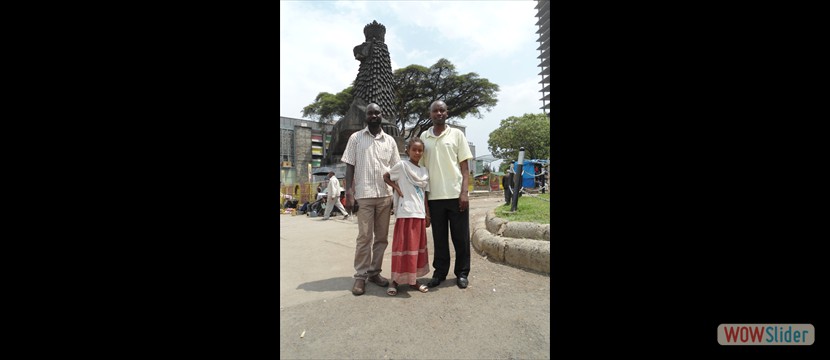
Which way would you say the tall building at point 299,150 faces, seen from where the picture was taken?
facing the viewer and to the right of the viewer

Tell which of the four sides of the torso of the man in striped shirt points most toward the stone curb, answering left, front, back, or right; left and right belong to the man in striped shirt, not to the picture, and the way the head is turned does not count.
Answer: left

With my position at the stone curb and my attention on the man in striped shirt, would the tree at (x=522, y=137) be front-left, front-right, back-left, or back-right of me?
back-right

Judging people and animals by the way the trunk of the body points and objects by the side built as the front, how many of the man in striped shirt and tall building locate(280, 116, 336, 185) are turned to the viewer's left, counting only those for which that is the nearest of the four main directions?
0

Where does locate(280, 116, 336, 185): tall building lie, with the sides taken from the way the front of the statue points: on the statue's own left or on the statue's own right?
on the statue's own right

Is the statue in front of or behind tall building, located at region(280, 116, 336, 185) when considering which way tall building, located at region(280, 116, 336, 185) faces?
in front

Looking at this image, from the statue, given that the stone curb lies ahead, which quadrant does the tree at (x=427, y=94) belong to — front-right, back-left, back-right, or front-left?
back-left

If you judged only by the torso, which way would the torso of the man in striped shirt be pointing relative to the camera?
toward the camera

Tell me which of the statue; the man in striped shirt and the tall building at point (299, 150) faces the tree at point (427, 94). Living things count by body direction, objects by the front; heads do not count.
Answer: the tall building

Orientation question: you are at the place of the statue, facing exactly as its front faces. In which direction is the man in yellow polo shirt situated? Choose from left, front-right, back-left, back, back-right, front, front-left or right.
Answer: left

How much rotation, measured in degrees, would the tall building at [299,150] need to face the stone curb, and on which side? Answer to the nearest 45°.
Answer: approximately 45° to its right

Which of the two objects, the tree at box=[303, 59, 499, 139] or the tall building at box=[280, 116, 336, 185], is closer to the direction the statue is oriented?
the tall building

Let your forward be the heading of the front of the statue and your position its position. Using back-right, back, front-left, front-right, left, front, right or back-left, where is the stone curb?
left
